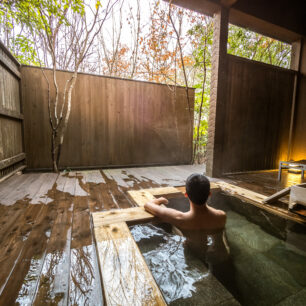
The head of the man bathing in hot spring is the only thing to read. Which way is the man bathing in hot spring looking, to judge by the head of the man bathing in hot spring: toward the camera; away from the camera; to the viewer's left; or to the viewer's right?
away from the camera

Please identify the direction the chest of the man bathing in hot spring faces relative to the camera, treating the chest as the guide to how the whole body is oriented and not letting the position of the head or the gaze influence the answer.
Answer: away from the camera

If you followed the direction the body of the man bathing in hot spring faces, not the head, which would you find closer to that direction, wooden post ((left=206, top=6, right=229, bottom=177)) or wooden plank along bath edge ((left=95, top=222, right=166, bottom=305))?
the wooden post

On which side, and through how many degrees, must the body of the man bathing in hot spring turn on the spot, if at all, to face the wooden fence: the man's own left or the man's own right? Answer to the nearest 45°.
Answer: approximately 45° to the man's own left

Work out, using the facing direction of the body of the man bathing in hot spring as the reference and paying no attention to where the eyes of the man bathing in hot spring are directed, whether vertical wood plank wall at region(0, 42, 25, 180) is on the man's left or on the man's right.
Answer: on the man's left

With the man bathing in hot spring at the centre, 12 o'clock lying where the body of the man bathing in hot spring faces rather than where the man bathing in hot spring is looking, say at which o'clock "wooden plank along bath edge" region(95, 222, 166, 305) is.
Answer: The wooden plank along bath edge is roughly at 7 o'clock from the man bathing in hot spring.

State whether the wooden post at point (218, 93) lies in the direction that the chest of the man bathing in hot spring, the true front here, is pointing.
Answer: yes
